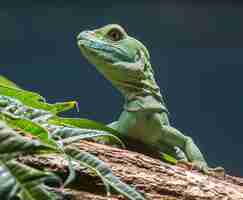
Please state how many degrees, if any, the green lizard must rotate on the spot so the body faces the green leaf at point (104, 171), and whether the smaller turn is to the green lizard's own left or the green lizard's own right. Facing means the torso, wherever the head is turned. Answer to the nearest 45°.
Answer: approximately 45° to the green lizard's own left

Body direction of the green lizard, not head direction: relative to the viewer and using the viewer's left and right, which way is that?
facing the viewer and to the left of the viewer

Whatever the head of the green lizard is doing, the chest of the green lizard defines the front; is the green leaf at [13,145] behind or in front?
in front

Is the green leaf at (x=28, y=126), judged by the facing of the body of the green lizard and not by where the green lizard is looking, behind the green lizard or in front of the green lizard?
in front
